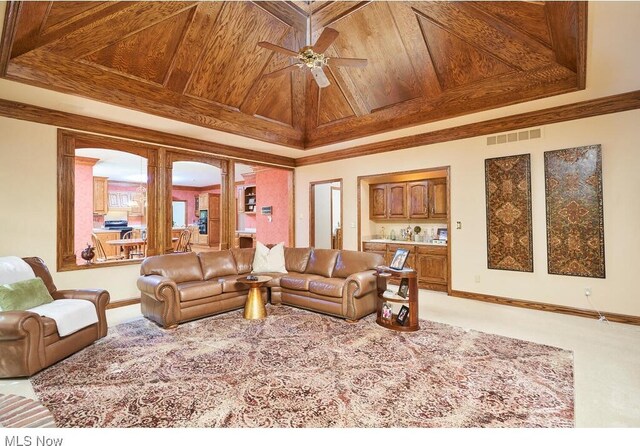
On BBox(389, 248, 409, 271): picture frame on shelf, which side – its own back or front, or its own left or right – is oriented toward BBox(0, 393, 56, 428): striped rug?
front

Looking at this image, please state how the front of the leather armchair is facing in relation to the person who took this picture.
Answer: facing the viewer and to the right of the viewer

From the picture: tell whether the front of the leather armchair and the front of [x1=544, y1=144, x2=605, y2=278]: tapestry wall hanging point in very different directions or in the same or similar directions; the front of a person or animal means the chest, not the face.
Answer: very different directions

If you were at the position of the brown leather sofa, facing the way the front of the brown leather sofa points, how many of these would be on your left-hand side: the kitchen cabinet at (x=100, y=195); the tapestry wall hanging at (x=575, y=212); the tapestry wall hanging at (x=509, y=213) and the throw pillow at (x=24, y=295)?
2

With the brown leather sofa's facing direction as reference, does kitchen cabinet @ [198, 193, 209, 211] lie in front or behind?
behind

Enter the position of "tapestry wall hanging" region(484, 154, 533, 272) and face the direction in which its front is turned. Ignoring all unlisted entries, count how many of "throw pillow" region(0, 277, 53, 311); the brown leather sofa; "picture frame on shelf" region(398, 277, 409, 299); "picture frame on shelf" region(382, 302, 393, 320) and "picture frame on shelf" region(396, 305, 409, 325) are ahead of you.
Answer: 5

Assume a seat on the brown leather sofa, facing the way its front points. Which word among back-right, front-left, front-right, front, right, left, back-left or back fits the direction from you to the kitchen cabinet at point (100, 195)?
back-right

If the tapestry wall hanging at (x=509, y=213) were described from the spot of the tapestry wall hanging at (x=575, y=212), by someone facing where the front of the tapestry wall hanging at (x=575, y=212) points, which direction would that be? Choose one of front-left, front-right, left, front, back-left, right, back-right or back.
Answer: front-right

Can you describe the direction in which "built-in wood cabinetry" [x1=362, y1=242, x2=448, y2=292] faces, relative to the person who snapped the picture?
facing the viewer and to the left of the viewer

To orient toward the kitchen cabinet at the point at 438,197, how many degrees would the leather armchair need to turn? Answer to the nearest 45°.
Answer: approximately 45° to its left

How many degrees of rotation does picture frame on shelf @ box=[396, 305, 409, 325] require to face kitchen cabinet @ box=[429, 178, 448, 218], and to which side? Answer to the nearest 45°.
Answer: approximately 135° to its right
